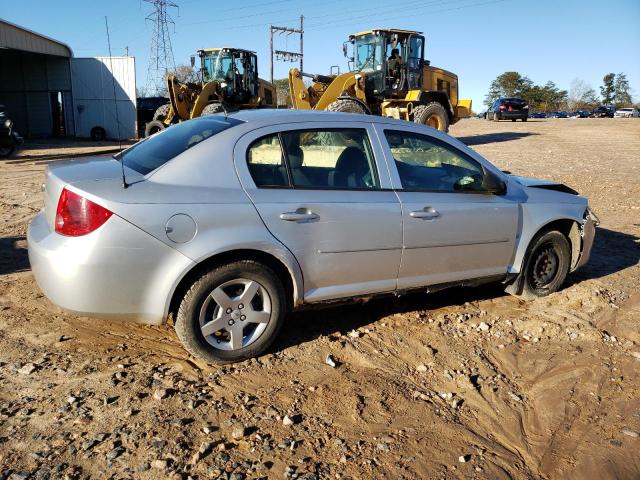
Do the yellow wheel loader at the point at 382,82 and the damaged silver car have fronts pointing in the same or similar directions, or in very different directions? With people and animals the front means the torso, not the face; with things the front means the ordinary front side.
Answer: very different directions

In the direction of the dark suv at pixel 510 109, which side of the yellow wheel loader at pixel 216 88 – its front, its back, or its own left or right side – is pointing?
back

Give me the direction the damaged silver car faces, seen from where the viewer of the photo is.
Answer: facing away from the viewer and to the right of the viewer

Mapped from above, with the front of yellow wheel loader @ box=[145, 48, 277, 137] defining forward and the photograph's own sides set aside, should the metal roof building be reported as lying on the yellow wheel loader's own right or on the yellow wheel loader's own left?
on the yellow wheel loader's own right

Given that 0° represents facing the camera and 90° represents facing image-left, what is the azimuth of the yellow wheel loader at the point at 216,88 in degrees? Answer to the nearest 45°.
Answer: approximately 45°

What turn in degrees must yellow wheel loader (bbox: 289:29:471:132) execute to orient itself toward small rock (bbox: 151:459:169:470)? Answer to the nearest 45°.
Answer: approximately 45° to its left

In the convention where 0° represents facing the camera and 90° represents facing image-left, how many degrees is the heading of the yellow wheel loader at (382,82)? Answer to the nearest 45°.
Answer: approximately 45°

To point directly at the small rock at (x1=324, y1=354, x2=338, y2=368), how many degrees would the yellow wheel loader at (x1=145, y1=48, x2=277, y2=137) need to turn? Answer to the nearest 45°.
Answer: approximately 45° to its left

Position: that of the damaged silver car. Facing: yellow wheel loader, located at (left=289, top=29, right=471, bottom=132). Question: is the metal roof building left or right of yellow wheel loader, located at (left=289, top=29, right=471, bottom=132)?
left
